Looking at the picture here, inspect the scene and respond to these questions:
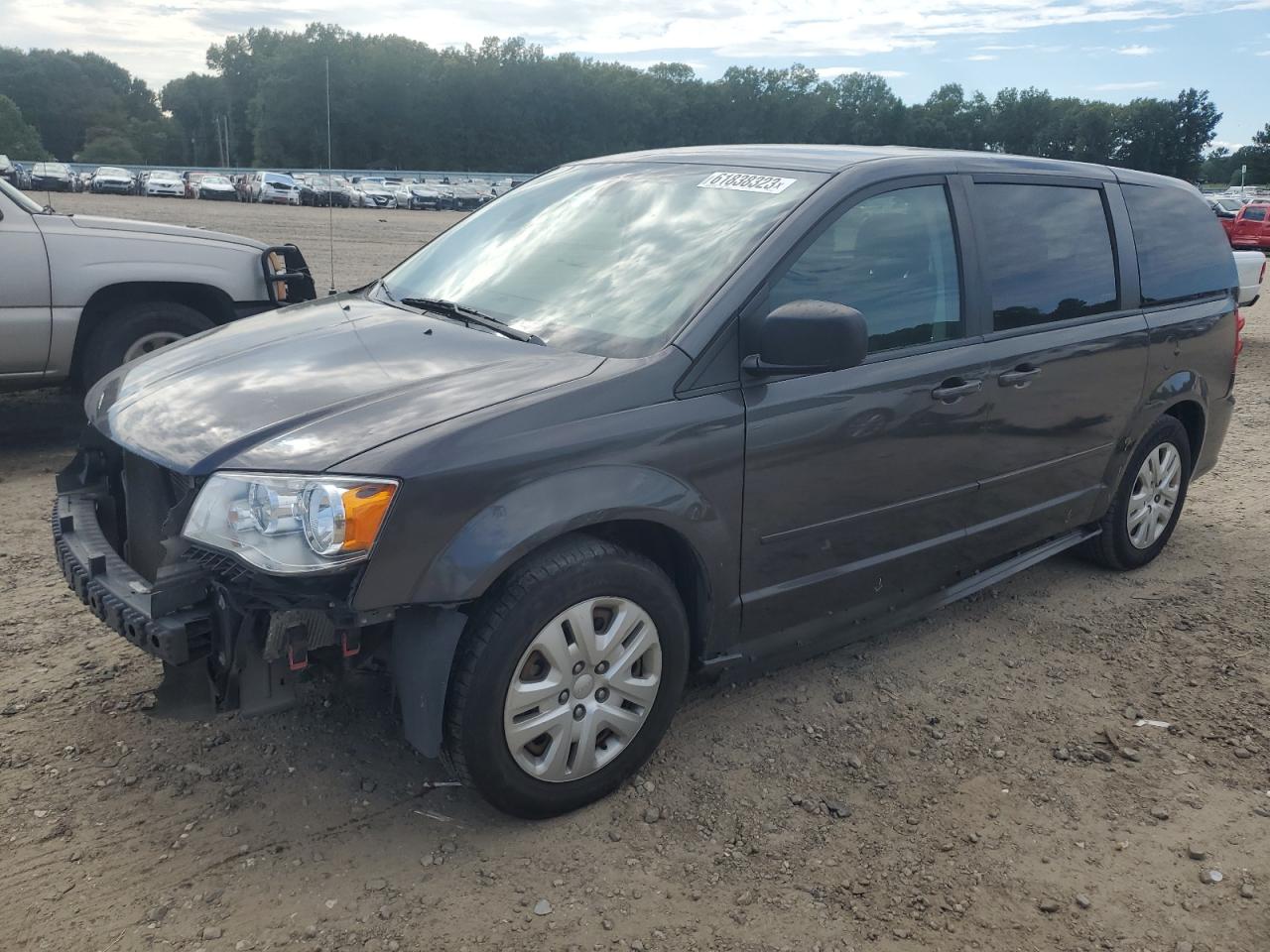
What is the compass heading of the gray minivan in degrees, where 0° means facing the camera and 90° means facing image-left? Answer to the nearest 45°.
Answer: approximately 45°

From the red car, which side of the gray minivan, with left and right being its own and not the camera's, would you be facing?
back
